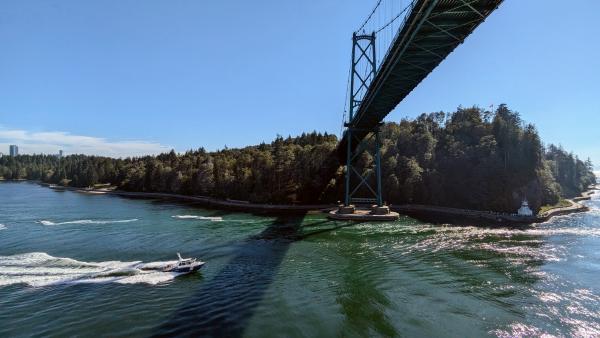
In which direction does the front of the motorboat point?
to the viewer's right
